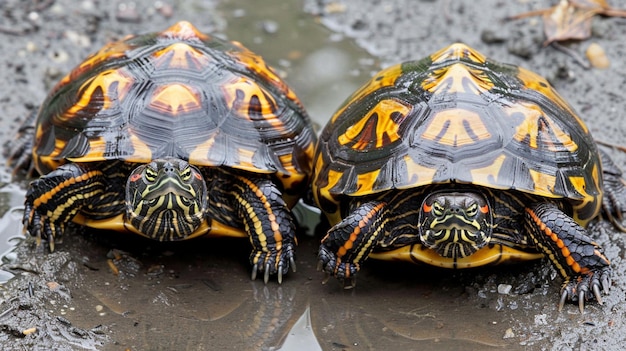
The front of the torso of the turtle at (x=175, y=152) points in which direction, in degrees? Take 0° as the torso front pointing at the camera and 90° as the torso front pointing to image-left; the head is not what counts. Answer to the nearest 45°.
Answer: approximately 0°

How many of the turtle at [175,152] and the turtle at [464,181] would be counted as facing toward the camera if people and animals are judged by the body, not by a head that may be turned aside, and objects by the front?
2

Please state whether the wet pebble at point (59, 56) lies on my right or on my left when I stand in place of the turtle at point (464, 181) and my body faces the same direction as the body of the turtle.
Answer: on my right

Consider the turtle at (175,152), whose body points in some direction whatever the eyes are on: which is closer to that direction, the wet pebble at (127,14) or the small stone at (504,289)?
the small stone

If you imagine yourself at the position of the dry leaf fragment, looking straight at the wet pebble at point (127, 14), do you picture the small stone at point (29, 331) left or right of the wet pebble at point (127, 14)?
left

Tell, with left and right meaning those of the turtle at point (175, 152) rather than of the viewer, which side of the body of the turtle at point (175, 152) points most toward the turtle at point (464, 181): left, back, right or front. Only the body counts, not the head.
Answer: left
